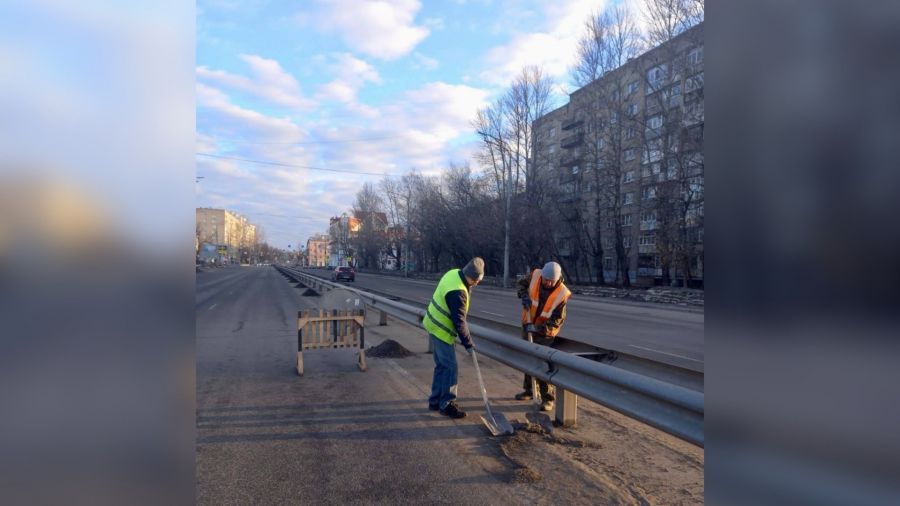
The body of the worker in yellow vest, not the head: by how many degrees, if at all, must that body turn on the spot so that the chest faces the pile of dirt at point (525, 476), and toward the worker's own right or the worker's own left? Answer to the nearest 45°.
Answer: approximately 90° to the worker's own right

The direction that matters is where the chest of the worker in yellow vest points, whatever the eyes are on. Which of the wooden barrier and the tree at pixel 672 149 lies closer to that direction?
the tree

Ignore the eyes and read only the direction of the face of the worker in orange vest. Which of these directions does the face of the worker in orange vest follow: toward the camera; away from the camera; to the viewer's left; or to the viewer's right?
toward the camera

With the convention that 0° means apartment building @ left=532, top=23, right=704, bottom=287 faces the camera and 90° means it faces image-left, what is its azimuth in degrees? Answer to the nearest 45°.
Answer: approximately 45°

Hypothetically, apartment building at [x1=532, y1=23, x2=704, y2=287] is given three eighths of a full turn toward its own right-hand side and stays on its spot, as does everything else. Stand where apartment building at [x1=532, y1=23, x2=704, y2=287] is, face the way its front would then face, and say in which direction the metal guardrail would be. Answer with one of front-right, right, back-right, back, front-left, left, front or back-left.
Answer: back

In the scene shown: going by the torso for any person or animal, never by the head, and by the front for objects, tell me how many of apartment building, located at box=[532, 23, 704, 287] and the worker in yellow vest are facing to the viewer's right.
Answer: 1

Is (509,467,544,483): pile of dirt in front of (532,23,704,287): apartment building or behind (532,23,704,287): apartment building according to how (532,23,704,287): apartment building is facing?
in front

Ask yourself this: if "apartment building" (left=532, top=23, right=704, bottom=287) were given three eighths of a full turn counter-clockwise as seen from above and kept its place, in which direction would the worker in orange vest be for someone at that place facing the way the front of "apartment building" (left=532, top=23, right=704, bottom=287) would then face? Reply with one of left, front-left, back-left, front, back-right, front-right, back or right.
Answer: right

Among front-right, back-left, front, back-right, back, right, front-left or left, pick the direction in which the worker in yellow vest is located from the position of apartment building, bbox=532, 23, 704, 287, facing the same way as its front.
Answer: front-left

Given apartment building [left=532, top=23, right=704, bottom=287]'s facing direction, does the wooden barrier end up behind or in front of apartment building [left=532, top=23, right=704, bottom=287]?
in front

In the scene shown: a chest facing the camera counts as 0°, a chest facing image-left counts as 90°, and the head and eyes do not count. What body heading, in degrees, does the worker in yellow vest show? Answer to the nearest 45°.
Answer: approximately 270°

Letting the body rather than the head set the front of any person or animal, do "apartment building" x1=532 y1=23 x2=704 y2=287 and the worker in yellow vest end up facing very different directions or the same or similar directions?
very different directions
